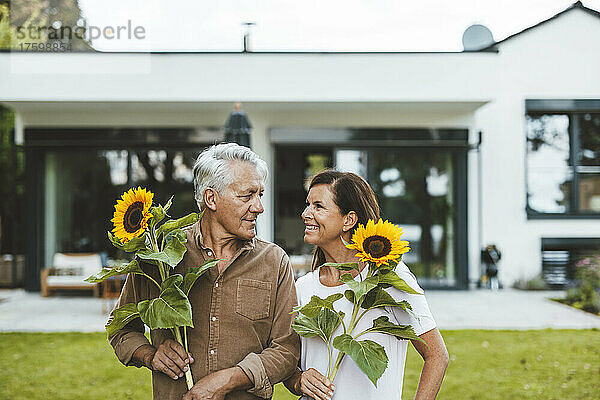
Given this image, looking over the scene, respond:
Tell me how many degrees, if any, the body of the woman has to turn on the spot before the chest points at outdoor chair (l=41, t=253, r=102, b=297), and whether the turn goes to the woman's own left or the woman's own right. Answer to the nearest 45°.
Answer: approximately 90° to the woman's own right

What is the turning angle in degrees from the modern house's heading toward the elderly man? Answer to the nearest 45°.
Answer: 0° — it already faces them

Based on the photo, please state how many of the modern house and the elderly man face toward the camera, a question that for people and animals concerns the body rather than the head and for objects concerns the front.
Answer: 2

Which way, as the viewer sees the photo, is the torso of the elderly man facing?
toward the camera

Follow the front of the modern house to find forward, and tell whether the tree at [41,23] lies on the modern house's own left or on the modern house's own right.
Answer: on the modern house's own right

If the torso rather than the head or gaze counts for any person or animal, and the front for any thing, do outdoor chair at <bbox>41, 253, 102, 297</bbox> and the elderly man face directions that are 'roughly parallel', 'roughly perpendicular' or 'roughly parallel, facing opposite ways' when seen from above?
roughly parallel

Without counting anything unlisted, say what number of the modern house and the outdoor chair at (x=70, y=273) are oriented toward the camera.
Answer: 2

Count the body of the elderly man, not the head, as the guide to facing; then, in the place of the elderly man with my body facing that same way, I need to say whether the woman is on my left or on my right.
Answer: on my left

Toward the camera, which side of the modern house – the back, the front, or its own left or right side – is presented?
front

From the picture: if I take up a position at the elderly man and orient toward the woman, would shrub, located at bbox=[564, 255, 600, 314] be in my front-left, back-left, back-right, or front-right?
front-left

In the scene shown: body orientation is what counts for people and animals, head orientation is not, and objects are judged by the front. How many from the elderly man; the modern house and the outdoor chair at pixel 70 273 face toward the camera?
3

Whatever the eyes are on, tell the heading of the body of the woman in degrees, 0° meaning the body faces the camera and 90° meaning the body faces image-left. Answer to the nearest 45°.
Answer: approximately 45°

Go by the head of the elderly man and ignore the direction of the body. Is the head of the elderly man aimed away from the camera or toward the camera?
toward the camera
